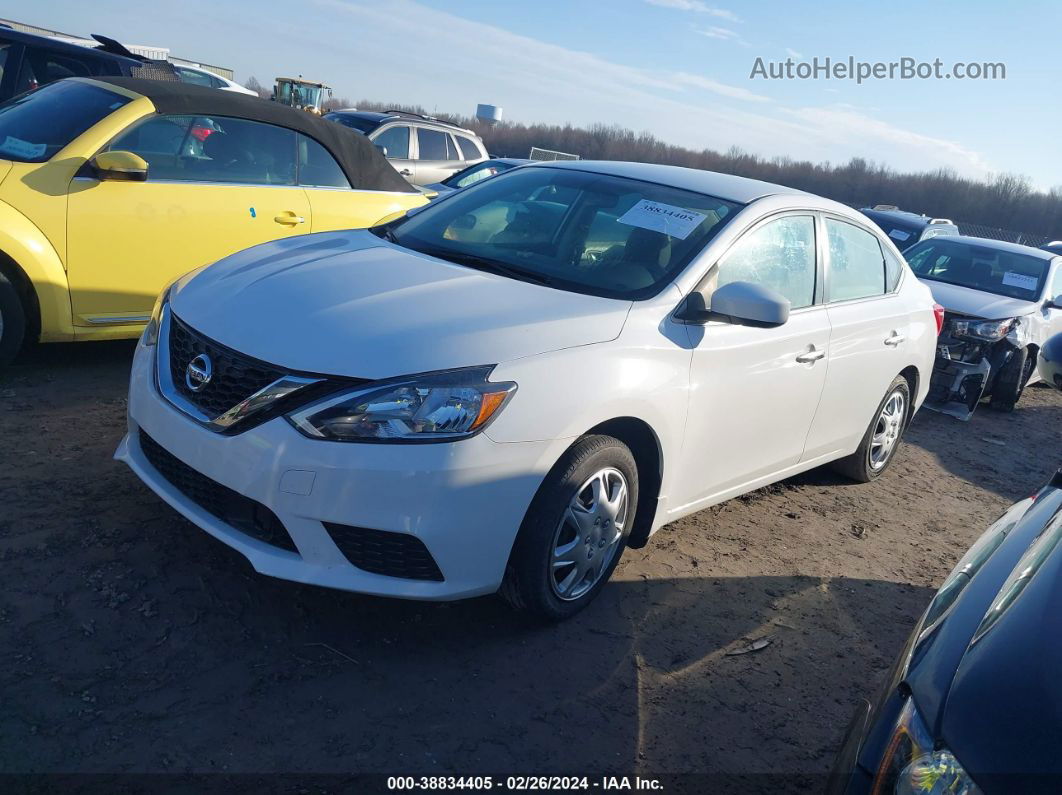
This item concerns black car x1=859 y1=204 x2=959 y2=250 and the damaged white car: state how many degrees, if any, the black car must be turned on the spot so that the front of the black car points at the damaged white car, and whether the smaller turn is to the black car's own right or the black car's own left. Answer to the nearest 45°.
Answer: approximately 45° to the black car's own left

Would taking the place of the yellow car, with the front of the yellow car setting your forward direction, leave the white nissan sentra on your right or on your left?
on your left

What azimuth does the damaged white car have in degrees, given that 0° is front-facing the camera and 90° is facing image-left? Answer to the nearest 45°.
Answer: approximately 45°

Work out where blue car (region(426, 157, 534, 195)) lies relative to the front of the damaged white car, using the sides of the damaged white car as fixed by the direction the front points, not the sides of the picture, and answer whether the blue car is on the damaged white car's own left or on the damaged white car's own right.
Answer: on the damaged white car's own right

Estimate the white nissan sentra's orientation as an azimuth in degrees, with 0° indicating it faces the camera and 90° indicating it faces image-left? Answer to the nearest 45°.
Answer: approximately 45°

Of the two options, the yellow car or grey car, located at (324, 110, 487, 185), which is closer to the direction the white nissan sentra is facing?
the yellow car

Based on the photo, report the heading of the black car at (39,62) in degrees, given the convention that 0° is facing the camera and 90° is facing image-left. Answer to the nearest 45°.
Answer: approximately 45°

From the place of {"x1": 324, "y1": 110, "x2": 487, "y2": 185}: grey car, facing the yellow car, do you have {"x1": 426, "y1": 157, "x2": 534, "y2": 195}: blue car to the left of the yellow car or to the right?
left

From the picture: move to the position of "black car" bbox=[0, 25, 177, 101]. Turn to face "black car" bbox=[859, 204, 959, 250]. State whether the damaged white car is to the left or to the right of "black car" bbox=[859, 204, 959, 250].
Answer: right

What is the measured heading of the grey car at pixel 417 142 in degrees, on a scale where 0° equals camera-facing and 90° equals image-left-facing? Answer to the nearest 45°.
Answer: approximately 45°

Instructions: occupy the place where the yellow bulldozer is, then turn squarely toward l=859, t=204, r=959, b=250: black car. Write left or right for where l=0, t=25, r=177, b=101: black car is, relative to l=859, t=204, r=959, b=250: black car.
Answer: right

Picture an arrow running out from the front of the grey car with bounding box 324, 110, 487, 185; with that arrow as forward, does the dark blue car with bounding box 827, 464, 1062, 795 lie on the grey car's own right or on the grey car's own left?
on the grey car's own left
